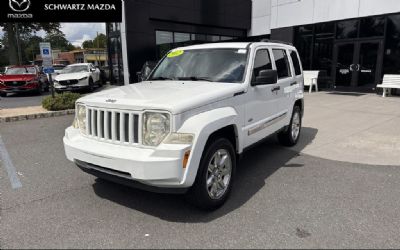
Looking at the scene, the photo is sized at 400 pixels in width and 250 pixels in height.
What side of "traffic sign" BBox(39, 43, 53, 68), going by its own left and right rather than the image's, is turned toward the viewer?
front

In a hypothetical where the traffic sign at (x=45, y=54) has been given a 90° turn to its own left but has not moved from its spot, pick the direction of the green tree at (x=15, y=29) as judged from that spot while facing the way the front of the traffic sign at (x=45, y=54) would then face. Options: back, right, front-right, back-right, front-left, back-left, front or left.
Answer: left

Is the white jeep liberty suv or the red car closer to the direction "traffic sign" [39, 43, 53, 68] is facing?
the white jeep liberty suv

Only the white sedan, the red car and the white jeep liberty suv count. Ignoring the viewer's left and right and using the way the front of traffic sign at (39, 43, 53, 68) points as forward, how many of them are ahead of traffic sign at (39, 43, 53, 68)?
1

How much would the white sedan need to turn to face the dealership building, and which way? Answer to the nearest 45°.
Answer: approximately 135° to its left

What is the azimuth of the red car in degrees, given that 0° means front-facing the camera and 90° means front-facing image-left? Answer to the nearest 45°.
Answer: approximately 45°

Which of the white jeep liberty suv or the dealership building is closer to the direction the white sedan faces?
the white jeep liberty suv

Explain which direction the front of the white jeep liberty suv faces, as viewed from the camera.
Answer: facing the viewer and to the left of the viewer

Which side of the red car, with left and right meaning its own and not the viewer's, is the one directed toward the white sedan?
left
